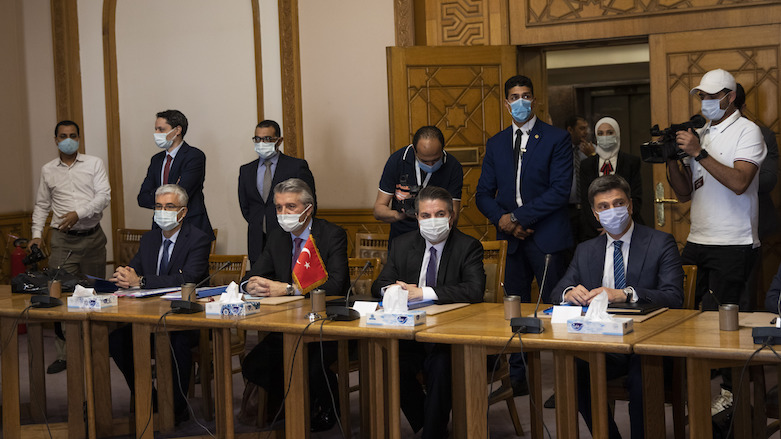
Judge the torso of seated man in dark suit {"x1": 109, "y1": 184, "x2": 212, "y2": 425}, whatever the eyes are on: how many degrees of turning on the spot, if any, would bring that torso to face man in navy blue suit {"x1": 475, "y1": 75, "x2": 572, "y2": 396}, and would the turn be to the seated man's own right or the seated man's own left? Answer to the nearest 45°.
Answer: approximately 135° to the seated man's own left

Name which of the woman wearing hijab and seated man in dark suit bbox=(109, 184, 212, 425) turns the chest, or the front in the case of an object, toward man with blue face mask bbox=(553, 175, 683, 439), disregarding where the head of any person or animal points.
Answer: the woman wearing hijab

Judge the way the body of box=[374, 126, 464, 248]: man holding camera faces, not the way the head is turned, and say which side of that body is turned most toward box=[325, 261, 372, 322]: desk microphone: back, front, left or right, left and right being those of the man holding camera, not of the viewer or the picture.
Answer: front

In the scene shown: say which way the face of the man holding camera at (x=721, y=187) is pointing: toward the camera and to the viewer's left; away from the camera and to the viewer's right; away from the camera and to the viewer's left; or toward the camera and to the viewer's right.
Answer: toward the camera and to the viewer's left

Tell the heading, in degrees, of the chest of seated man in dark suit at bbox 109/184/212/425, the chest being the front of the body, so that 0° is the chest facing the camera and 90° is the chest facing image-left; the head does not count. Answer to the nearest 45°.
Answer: approximately 45°

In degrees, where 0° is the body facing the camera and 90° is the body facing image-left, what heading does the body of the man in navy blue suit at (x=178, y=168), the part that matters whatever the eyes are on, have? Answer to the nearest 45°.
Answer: approximately 45°

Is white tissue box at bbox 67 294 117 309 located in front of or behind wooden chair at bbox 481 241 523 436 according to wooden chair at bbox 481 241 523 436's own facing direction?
in front

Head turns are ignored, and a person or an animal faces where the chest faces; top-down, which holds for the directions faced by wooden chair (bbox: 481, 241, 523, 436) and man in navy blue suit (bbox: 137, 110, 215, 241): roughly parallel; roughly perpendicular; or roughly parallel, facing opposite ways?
roughly parallel

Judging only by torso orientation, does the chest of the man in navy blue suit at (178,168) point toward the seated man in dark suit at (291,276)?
no

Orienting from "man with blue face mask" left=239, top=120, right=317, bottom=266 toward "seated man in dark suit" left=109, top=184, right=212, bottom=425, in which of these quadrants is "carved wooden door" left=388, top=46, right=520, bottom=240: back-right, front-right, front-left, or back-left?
back-left

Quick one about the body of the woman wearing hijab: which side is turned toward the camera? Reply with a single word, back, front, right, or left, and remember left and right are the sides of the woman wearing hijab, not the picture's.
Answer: front

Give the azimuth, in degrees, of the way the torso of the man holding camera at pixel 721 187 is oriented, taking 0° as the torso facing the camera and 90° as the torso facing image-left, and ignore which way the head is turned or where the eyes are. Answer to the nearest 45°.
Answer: approximately 45°

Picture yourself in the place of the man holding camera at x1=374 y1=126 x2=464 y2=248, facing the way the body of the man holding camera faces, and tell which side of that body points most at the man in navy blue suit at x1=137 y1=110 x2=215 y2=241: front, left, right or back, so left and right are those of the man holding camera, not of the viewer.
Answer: right

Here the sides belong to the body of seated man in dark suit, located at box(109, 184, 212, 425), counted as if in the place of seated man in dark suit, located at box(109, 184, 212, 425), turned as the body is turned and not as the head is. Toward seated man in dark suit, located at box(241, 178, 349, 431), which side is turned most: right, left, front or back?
left

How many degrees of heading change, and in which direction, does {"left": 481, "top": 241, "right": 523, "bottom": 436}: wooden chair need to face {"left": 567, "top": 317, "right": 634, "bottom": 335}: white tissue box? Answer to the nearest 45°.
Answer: approximately 45° to its left

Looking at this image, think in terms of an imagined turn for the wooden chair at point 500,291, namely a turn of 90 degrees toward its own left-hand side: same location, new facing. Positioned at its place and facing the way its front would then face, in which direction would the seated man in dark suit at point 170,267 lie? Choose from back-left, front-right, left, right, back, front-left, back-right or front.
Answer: back-right

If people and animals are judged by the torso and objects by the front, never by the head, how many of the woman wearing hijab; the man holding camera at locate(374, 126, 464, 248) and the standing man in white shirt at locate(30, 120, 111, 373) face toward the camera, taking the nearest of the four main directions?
3

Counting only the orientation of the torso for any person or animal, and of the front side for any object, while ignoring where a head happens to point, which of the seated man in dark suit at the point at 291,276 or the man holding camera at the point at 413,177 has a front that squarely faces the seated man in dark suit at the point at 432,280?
the man holding camera

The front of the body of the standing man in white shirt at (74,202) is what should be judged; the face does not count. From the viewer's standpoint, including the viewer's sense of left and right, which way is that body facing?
facing the viewer

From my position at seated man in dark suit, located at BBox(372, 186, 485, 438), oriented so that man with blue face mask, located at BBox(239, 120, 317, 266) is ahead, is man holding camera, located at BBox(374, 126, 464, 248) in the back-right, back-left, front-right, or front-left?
front-right

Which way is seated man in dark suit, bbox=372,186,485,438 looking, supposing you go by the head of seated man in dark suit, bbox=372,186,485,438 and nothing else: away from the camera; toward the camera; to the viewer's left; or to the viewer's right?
toward the camera

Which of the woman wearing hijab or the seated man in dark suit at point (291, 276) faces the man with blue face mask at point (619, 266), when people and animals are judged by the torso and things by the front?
the woman wearing hijab
